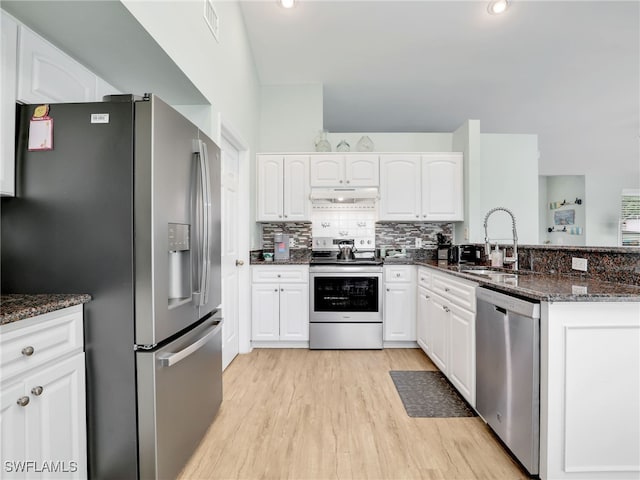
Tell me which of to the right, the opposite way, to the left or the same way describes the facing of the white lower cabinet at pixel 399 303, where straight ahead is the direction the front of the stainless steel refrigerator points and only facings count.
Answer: to the right

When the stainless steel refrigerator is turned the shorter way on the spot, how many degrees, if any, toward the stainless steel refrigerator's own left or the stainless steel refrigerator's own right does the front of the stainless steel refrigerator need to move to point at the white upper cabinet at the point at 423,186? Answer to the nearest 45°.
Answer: approximately 45° to the stainless steel refrigerator's own left

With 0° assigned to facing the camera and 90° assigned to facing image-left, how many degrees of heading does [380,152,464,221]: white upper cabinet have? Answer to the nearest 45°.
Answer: approximately 0°

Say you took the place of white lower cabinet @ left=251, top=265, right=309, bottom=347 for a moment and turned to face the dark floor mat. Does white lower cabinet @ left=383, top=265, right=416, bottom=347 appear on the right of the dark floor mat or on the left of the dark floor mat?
left

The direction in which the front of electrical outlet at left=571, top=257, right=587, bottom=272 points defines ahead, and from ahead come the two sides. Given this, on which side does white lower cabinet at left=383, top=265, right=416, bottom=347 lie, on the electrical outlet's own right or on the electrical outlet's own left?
on the electrical outlet's own right

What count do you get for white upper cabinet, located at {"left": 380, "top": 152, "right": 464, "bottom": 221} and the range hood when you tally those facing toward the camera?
2
